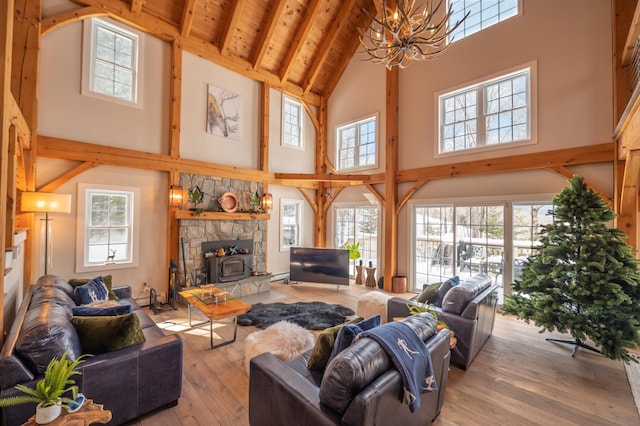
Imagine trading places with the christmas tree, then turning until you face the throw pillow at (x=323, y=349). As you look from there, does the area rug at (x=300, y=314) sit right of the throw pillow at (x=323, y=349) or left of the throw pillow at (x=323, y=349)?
right

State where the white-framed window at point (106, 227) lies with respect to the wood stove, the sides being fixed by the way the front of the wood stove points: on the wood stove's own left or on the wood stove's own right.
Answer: on the wood stove's own right

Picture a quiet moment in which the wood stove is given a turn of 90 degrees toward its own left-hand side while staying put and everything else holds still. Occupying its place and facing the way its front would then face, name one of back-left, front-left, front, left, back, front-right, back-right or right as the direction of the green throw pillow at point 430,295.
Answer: right

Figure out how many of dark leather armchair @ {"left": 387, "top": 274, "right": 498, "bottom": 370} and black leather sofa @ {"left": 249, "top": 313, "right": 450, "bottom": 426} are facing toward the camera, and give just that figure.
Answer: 0

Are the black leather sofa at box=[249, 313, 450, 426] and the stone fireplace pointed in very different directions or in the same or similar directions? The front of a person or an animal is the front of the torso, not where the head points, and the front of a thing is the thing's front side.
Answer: very different directions

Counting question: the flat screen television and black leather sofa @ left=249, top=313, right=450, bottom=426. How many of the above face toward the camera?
1

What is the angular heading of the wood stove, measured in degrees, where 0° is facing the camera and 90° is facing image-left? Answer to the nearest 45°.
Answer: approximately 315°

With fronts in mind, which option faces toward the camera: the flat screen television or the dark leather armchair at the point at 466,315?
the flat screen television

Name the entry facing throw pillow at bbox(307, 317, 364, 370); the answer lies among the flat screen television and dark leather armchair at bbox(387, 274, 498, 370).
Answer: the flat screen television

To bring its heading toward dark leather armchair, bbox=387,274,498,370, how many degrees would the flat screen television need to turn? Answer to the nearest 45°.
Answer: approximately 45° to its left

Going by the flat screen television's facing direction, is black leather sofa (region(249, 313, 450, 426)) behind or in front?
in front

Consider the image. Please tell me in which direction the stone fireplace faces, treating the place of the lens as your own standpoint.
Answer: facing the viewer and to the right of the viewer

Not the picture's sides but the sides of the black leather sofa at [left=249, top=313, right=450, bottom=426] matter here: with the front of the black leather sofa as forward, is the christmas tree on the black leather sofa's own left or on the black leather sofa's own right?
on the black leather sofa's own right

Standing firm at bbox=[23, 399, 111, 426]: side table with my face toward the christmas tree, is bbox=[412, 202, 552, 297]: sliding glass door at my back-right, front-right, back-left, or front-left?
front-left

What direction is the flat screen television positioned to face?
toward the camera

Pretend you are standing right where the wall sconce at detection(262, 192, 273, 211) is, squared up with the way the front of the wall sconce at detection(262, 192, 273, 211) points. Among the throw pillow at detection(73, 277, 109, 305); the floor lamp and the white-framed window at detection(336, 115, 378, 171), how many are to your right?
2

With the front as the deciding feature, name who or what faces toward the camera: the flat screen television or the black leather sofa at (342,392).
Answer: the flat screen television

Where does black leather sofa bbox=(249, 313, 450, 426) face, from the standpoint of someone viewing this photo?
facing away from the viewer and to the left of the viewer
